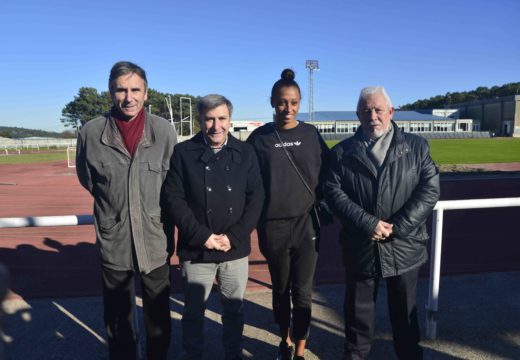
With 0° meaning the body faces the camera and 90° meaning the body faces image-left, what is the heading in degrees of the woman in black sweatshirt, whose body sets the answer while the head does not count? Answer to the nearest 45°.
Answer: approximately 0°

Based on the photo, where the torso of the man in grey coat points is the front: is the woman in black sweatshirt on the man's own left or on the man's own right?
on the man's own left

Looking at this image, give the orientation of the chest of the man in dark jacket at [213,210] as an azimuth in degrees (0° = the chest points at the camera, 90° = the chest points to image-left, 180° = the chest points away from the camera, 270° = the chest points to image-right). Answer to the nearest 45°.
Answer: approximately 0°

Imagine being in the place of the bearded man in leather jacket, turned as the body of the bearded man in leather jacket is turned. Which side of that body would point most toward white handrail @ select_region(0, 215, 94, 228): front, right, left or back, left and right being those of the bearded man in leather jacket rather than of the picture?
right

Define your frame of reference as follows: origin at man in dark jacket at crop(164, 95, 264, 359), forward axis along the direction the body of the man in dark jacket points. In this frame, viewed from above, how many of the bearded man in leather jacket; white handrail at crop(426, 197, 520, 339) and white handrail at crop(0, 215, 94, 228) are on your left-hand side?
2

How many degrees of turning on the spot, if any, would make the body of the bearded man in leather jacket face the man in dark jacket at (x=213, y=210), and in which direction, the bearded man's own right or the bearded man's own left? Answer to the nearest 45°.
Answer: approximately 90° to the bearded man's own right

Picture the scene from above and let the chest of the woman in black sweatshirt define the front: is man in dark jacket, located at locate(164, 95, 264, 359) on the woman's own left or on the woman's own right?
on the woman's own right
